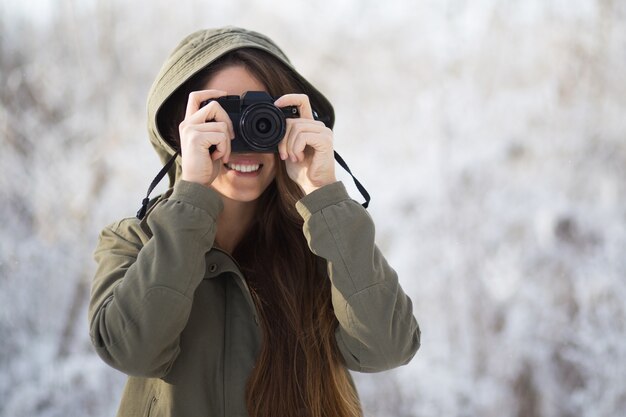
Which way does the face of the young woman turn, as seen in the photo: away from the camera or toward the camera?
toward the camera

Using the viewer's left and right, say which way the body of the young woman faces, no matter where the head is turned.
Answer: facing the viewer
